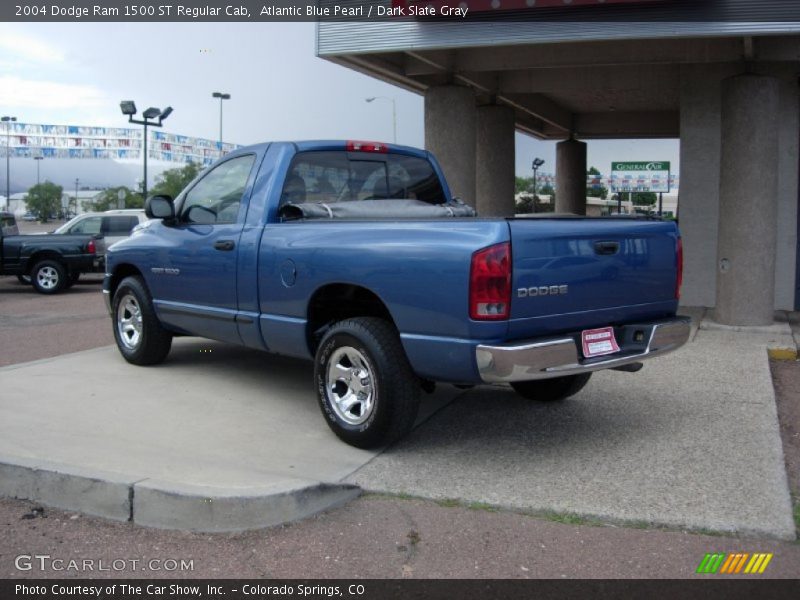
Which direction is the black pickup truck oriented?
to the viewer's left

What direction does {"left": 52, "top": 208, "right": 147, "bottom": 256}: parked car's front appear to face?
to the viewer's left

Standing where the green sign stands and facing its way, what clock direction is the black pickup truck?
The black pickup truck is roughly at 1 o'clock from the green sign.

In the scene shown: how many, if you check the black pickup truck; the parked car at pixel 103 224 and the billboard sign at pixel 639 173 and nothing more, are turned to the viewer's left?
2

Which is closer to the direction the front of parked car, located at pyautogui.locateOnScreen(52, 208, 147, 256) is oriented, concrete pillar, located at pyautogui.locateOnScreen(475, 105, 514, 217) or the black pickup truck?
the black pickup truck

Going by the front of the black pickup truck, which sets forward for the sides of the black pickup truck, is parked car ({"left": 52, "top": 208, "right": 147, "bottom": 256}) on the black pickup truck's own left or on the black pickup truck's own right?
on the black pickup truck's own right

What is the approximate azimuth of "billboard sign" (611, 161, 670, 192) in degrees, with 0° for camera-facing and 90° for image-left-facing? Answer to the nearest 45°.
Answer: approximately 0°

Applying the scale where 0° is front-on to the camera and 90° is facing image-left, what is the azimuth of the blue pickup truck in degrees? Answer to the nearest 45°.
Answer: approximately 135°
